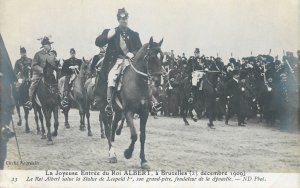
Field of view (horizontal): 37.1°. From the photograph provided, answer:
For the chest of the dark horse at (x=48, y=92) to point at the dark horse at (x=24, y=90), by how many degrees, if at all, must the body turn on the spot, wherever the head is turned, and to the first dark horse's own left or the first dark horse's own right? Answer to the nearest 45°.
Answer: approximately 135° to the first dark horse's own right

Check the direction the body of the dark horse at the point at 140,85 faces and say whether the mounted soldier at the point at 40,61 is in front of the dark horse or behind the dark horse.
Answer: behind

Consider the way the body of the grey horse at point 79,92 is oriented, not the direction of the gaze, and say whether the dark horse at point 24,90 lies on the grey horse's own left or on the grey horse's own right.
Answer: on the grey horse's own right

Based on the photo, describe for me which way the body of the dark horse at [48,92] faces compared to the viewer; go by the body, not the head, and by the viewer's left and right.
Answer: facing the viewer

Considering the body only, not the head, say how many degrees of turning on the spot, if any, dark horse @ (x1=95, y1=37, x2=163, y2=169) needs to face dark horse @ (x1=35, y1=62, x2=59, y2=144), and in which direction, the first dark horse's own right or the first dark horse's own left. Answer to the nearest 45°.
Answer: approximately 180°

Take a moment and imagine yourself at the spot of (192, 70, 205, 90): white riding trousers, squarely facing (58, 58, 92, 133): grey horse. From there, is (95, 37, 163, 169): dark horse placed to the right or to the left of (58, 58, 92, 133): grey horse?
left

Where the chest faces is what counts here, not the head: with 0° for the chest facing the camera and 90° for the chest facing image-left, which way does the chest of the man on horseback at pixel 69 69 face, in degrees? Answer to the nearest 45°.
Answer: approximately 315°

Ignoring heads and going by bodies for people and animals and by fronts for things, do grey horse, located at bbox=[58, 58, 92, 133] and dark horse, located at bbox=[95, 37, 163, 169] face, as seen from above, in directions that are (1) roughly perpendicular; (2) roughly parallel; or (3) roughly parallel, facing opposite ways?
roughly parallel

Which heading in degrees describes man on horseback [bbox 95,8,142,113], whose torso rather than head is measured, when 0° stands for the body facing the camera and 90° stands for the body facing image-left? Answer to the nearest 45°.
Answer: approximately 315°

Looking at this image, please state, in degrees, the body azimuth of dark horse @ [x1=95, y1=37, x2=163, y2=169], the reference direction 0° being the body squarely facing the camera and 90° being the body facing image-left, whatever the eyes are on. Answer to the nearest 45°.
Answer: approximately 315°
